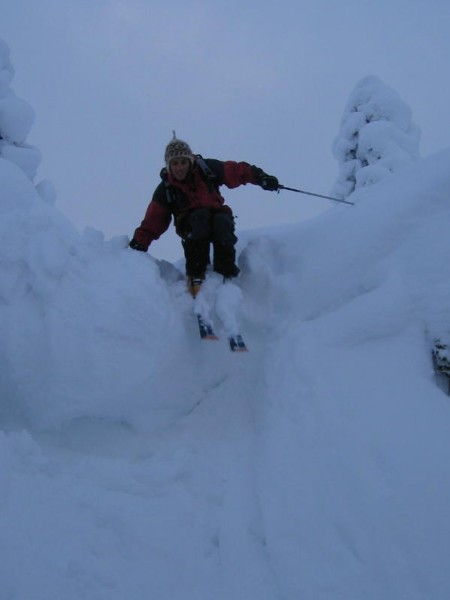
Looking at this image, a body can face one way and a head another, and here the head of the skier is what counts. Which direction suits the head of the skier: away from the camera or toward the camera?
toward the camera

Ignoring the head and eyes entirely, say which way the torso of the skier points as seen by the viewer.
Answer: toward the camera

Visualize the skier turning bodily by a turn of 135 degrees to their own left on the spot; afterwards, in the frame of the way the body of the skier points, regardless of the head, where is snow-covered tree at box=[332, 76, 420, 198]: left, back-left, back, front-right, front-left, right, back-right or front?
front

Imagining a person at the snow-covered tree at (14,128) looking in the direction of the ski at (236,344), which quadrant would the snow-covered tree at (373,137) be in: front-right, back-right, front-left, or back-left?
front-left
